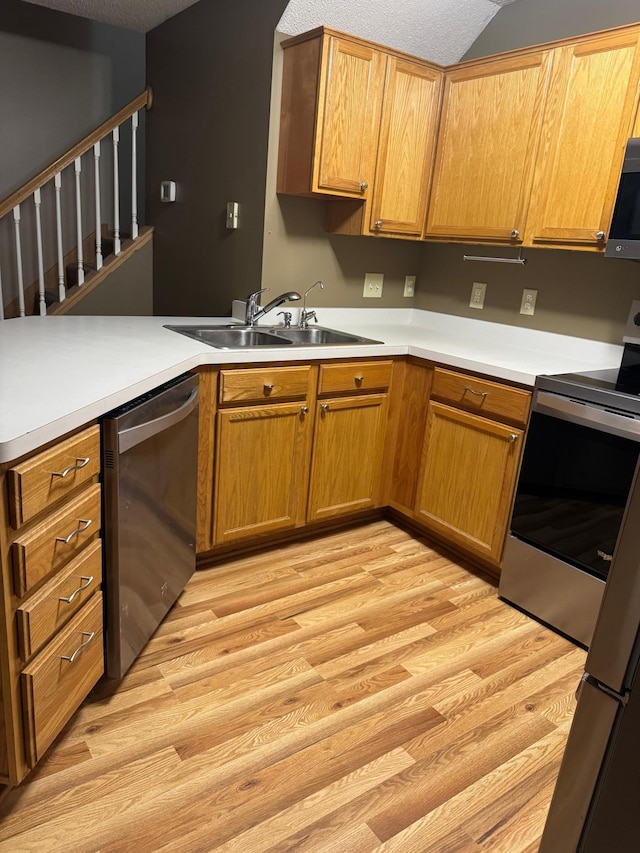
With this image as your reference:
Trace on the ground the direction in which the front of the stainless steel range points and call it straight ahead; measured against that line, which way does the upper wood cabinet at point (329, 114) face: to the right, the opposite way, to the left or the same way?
to the left

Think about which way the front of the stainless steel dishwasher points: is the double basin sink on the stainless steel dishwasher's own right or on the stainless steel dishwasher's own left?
on the stainless steel dishwasher's own left

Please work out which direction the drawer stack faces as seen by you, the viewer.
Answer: facing the viewer and to the right of the viewer

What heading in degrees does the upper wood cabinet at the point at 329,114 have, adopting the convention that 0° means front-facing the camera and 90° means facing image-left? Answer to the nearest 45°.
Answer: approximately 315°

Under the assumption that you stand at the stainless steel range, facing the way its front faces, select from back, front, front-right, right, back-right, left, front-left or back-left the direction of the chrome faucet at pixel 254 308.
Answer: front-right

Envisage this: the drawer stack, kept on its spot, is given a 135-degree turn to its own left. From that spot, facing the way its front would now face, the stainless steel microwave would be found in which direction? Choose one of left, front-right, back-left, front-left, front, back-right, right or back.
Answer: right

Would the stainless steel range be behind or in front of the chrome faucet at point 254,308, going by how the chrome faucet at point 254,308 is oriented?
in front

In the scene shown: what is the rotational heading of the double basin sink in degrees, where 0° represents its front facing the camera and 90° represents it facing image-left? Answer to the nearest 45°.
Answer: approximately 0°

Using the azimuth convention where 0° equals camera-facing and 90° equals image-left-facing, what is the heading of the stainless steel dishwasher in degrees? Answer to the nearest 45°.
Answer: approximately 315°

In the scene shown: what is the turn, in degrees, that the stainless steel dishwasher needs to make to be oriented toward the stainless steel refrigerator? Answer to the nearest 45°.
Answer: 0° — it already faces it

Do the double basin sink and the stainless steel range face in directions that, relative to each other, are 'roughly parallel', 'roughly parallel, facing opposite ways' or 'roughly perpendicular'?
roughly perpendicular

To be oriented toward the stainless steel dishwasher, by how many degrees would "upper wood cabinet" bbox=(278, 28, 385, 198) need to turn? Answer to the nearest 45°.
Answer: approximately 45° to its right

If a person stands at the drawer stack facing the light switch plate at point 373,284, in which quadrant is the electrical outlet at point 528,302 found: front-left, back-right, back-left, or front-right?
front-right

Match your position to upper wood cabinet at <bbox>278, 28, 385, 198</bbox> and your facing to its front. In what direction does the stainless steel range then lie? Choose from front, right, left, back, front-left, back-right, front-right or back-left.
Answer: front

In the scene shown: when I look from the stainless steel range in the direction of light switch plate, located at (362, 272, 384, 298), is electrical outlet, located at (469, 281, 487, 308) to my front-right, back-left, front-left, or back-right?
front-right

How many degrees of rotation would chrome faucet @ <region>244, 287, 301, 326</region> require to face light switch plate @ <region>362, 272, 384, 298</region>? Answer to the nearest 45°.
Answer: approximately 45° to its left
